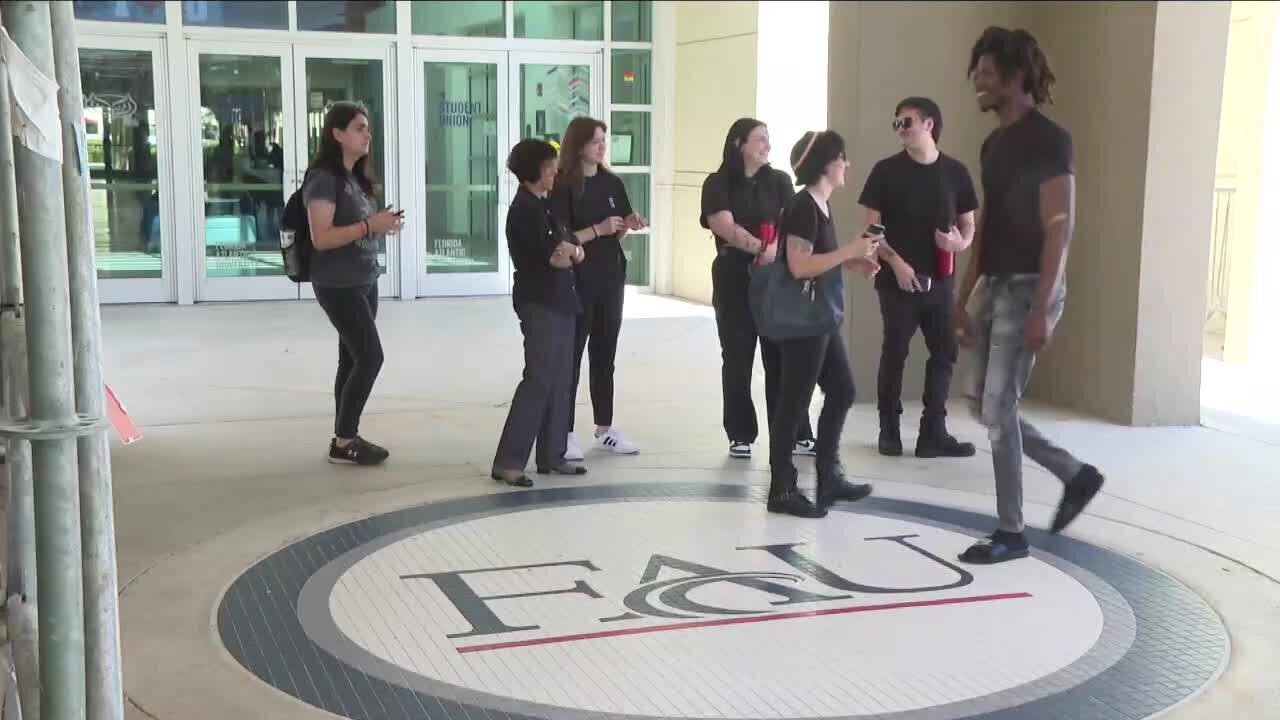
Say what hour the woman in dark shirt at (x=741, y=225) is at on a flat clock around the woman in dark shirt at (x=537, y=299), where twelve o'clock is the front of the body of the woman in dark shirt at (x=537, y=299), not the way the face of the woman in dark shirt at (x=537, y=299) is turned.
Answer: the woman in dark shirt at (x=741, y=225) is roughly at 11 o'clock from the woman in dark shirt at (x=537, y=299).

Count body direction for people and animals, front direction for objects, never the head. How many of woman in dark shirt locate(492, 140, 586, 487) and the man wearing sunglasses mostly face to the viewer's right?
1

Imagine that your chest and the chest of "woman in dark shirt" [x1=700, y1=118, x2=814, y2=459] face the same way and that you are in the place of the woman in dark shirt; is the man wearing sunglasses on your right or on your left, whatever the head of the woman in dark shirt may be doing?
on your left

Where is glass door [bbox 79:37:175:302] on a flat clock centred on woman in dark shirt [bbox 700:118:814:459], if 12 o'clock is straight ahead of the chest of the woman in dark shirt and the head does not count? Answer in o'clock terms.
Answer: The glass door is roughly at 6 o'clock from the woman in dark shirt.

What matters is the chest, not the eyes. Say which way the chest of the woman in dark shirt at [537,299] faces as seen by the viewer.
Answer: to the viewer's right

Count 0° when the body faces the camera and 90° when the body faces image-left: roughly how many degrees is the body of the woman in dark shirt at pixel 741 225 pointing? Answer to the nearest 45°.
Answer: approximately 315°

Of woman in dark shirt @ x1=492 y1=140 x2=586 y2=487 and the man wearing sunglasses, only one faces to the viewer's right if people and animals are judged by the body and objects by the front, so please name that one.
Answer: the woman in dark shirt

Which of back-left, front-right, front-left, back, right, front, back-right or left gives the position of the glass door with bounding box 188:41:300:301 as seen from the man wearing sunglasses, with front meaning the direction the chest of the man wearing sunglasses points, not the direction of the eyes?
back-right

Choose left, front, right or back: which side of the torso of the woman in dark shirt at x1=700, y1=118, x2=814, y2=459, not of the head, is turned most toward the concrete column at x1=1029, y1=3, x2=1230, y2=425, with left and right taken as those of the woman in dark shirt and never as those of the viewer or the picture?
left

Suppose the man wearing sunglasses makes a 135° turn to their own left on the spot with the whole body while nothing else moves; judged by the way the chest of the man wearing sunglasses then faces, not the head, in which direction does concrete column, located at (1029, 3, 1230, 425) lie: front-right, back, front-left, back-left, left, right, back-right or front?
front

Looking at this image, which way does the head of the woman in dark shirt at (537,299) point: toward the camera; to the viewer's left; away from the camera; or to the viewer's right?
to the viewer's right

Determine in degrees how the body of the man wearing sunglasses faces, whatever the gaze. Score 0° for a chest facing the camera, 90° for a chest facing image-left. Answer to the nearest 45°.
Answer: approximately 0°

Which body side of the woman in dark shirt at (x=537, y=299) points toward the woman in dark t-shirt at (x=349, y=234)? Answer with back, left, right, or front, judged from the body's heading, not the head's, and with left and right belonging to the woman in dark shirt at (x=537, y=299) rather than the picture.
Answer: back

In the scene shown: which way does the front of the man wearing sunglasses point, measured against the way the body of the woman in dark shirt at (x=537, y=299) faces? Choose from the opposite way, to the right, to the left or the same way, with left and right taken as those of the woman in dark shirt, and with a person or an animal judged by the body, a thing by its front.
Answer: to the right

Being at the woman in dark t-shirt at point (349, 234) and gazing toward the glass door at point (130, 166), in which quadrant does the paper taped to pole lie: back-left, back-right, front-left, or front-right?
back-left
